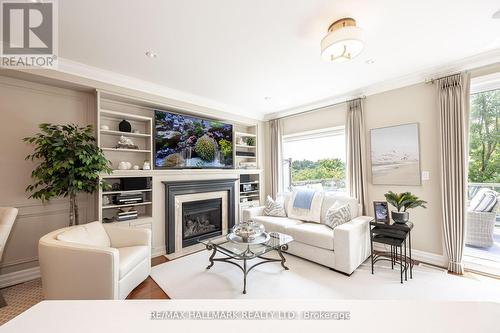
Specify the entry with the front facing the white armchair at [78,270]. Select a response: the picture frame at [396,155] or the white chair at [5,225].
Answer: the picture frame

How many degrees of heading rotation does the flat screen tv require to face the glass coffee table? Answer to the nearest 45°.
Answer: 0° — it already faces it

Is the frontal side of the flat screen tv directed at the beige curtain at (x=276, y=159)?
no

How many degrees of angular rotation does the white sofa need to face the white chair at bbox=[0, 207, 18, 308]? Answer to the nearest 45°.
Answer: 0° — it already faces it

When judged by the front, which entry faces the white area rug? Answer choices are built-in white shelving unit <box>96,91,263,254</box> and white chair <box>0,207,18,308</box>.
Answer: the built-in white shelving unit

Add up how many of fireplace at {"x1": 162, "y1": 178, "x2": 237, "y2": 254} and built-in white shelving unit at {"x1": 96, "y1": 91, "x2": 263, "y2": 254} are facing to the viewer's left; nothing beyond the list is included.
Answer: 0

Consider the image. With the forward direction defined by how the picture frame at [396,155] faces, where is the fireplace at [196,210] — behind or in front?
in front

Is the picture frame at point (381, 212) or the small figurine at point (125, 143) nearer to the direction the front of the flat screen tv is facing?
the picture frame

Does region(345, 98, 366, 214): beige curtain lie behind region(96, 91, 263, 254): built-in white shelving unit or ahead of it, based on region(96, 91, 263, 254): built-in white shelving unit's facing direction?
ahead

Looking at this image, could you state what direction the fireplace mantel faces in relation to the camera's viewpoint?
facing the viewer and to the right of the viewer
